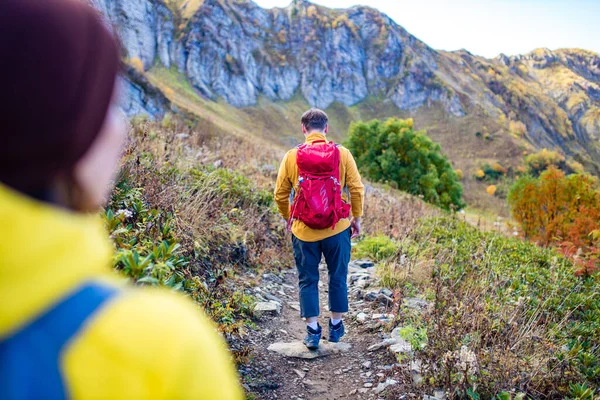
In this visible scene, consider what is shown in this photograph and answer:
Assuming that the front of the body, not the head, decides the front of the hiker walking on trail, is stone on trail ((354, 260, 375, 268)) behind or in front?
in front

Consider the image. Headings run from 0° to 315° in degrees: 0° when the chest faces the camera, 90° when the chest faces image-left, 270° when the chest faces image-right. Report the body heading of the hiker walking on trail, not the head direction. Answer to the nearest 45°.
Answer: approximately 180°

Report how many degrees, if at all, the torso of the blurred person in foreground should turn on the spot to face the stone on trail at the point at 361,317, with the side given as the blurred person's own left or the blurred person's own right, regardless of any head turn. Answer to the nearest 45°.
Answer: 0° — they already face it

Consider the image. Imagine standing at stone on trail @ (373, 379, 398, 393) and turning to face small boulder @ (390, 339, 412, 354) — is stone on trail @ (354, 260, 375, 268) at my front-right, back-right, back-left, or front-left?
front-left

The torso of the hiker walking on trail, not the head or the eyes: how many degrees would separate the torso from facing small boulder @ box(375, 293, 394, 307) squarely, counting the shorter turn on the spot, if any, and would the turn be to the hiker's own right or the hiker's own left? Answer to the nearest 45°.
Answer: approximately 45° to the hiker's own right

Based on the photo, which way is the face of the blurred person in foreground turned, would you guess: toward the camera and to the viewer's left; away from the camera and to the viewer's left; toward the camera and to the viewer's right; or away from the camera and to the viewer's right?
away from the camera and to the viewer's right

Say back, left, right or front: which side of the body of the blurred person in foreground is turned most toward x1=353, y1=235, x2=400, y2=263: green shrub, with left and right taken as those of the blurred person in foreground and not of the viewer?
front

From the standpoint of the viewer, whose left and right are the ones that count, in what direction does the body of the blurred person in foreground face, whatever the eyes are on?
facing away from the viewer and to the right of the viewer

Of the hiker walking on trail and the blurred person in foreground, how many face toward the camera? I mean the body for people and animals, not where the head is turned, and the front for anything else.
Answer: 0

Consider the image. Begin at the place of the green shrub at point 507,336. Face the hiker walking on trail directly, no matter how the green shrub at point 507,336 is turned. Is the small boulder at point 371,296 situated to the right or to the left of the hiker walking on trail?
right
